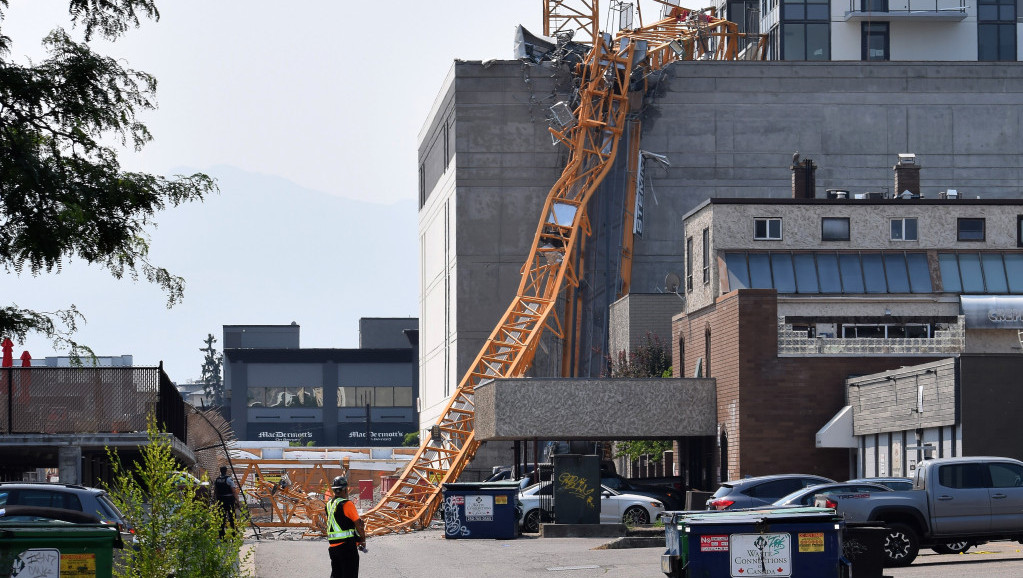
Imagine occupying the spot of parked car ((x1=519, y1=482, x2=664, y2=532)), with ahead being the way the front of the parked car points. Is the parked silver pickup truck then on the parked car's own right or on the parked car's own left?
on the parked car's own right

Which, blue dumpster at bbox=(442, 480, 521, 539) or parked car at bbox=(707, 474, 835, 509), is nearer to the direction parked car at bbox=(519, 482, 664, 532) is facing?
the parked car

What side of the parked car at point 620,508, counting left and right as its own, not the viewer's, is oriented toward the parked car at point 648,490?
left

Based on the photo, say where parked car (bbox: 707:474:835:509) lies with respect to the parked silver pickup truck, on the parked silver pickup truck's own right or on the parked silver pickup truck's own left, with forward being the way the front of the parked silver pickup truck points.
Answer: on the parked silver pickup truck's own left

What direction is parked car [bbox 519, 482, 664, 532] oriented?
to the viewer's right

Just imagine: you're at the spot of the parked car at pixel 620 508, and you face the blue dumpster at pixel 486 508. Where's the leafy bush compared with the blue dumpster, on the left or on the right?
left
